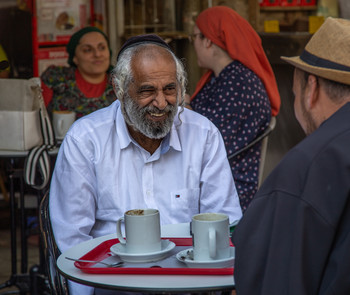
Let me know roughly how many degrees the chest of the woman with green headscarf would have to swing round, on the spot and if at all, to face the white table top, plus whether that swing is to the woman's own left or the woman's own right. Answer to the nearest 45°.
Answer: approximately 45° to the woman's own right

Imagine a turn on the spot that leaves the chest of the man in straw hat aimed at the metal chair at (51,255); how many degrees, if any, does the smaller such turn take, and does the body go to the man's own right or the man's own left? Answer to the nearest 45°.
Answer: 0° — they already face it

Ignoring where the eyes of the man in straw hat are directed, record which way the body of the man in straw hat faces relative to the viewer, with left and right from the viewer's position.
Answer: facing away from the viewer and to the left of the viewer

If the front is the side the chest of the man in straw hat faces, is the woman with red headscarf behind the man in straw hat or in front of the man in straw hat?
in front

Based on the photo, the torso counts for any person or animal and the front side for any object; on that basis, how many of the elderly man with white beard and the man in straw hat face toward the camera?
1

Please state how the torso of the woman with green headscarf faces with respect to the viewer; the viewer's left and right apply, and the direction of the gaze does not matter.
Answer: facing the viewer and to the right of the viewer

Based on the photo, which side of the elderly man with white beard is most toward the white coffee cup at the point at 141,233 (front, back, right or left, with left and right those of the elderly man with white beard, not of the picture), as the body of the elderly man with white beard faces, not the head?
front

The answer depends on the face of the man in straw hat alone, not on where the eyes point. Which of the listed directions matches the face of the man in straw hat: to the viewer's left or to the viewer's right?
to the viewer's left

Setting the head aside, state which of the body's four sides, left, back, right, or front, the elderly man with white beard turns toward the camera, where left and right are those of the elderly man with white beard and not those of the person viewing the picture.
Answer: front

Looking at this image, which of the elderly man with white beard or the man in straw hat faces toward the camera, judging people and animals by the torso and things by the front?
the elderly man with white beard

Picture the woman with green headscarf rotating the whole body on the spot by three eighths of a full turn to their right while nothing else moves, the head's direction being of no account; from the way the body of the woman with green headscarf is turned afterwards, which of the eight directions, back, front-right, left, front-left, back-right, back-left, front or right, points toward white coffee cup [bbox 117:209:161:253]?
left

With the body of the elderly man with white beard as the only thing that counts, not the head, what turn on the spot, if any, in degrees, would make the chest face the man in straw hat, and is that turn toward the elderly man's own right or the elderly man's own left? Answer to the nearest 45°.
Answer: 0° — they already face them

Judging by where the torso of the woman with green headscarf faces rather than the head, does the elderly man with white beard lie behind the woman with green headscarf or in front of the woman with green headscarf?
in front

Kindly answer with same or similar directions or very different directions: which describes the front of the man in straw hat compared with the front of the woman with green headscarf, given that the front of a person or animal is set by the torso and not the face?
very different directions
